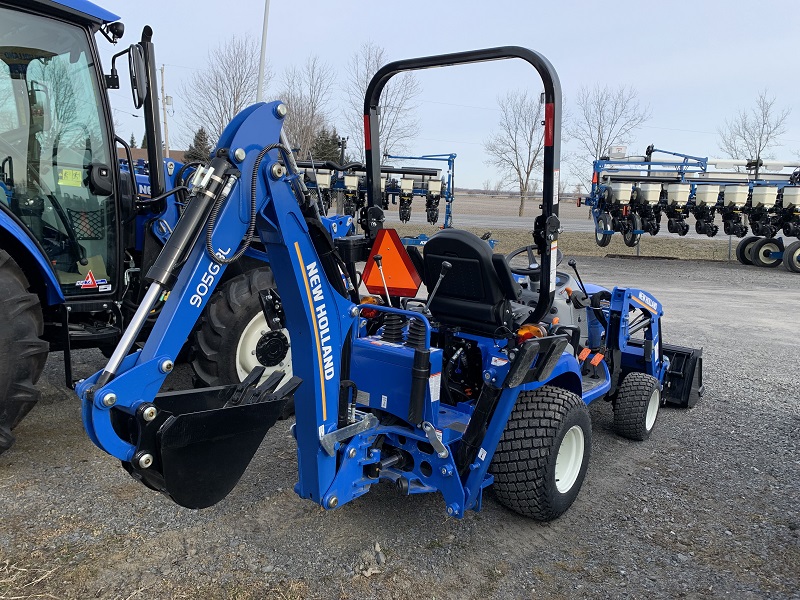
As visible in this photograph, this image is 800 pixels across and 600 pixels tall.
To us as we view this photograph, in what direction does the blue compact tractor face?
facing away from the viewer and to the right of the viewer
